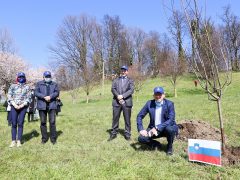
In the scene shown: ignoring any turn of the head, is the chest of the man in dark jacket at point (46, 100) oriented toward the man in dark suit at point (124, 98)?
no

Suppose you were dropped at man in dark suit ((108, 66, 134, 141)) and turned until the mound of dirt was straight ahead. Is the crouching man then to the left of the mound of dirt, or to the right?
right

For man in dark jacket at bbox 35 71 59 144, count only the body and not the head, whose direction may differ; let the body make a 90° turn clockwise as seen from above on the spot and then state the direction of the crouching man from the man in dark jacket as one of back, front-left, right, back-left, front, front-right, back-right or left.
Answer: back-left

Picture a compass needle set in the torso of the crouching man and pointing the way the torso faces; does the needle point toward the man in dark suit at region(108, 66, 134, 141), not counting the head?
no

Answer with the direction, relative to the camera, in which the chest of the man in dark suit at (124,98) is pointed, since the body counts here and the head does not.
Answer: toward the camera

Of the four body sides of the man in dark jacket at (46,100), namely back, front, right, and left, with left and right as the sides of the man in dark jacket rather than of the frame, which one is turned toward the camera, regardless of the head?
front

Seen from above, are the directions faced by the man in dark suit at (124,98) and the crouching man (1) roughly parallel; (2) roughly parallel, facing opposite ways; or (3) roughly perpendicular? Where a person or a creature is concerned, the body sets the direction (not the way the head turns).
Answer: roughly parallel

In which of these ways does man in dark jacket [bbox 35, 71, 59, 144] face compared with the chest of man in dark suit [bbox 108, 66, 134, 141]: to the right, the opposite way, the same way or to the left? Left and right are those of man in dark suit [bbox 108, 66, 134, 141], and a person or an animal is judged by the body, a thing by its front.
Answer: the same way

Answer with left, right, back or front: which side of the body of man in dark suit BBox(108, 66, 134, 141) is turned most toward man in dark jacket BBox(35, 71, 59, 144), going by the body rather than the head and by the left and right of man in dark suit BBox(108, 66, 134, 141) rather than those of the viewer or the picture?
right

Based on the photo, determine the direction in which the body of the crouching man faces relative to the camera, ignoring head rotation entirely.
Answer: toward the camera

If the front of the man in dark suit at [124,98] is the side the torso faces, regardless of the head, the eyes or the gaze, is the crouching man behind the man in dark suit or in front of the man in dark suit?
in front

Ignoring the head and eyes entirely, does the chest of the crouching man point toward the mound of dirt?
no
